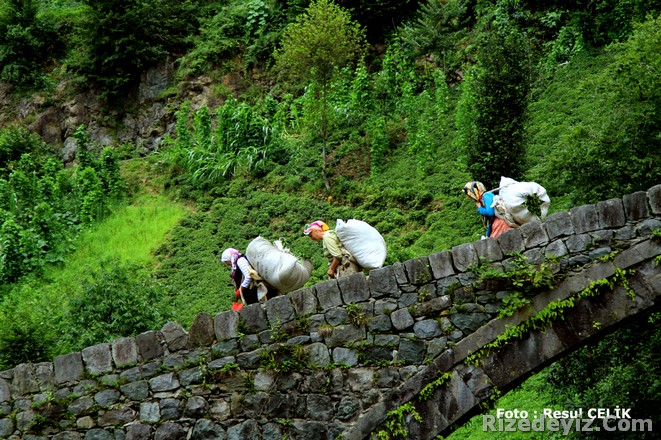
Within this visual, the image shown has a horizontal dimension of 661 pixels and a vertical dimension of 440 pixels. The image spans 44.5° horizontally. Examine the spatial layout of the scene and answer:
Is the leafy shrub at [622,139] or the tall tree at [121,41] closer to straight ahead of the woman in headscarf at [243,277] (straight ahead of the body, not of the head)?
the tall tree

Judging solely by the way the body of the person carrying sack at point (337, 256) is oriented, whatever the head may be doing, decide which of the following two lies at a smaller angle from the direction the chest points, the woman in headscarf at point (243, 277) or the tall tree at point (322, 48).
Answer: the woman in headscarf

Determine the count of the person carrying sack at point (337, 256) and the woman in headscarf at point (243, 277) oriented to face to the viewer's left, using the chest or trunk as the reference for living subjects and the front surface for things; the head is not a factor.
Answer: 2

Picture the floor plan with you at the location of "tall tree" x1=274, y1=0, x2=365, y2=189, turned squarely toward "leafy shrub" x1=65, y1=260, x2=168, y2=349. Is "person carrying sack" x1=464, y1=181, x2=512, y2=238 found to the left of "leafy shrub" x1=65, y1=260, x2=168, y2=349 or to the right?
left

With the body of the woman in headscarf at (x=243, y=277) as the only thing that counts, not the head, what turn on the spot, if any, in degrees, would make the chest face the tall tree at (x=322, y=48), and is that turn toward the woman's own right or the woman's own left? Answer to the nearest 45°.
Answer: approximately 90° to the woman's own right

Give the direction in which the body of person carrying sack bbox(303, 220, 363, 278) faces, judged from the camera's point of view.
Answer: to the viewer's left

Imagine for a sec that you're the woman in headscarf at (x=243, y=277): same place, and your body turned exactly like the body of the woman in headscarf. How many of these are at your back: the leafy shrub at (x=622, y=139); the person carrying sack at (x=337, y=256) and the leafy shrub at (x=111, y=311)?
2

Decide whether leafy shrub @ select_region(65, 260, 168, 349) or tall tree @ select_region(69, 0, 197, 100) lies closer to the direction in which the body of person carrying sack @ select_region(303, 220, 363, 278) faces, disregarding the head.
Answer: the leafy shrub

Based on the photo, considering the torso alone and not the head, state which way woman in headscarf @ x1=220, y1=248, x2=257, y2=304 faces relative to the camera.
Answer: to the viewer's left

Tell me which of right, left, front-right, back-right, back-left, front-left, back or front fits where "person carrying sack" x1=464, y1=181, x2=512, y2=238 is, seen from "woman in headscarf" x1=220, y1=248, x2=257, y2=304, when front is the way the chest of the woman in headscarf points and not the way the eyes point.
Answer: back

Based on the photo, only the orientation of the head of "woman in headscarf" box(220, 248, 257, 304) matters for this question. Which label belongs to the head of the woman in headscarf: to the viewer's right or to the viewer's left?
to the viewer's left
